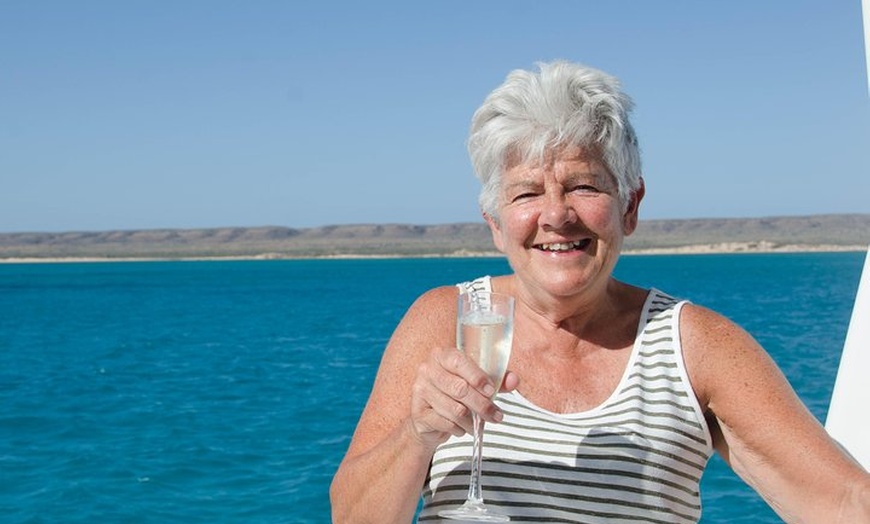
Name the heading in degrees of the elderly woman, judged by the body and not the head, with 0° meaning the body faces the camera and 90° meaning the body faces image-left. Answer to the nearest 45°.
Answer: approximately 0°

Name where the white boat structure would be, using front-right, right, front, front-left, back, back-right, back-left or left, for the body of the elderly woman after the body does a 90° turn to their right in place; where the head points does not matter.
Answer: back-right
